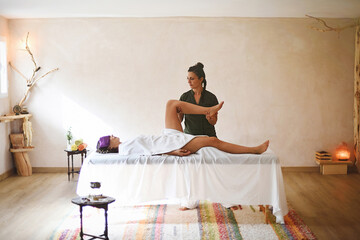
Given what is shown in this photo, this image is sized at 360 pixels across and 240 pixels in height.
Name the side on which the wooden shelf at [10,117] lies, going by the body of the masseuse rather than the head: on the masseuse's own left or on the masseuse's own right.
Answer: on the masseuse's own right

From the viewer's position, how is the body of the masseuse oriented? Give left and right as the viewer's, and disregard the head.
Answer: facing the viewer

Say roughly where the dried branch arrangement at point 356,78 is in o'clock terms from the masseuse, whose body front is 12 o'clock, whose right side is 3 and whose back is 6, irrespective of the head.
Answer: The dried branch arrangement is roughly at 8 o'clock from the masseuse.

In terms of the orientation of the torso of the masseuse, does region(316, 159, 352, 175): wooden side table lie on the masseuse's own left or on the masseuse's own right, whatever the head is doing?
on the masseuse's own left

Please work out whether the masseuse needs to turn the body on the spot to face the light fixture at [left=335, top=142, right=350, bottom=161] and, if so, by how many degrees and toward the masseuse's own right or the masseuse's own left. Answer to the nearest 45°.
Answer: approximately 135° to the masseuse's own left
